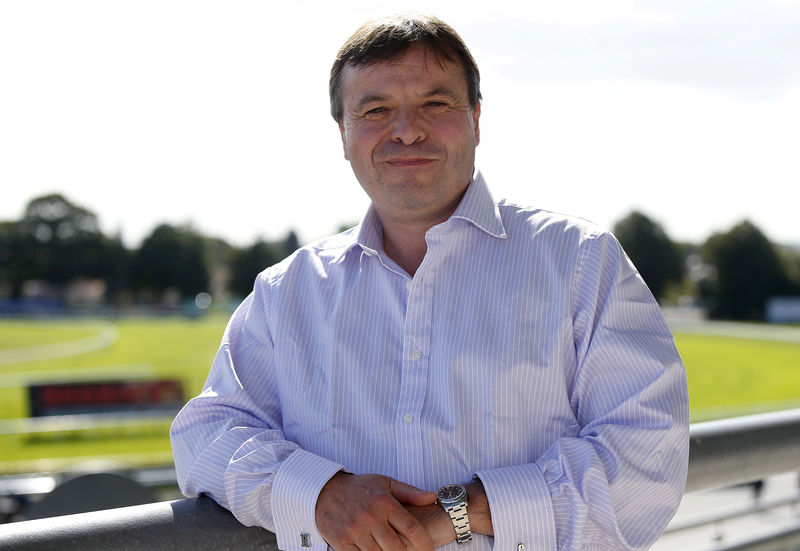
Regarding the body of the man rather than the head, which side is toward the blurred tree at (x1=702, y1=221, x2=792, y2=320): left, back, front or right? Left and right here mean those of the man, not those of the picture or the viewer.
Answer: back

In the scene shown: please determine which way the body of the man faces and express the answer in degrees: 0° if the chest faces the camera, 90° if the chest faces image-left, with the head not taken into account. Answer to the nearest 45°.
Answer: approximately 0°

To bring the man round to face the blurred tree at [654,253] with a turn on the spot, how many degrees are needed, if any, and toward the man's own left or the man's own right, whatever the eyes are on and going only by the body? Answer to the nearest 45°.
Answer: approximately 180°
